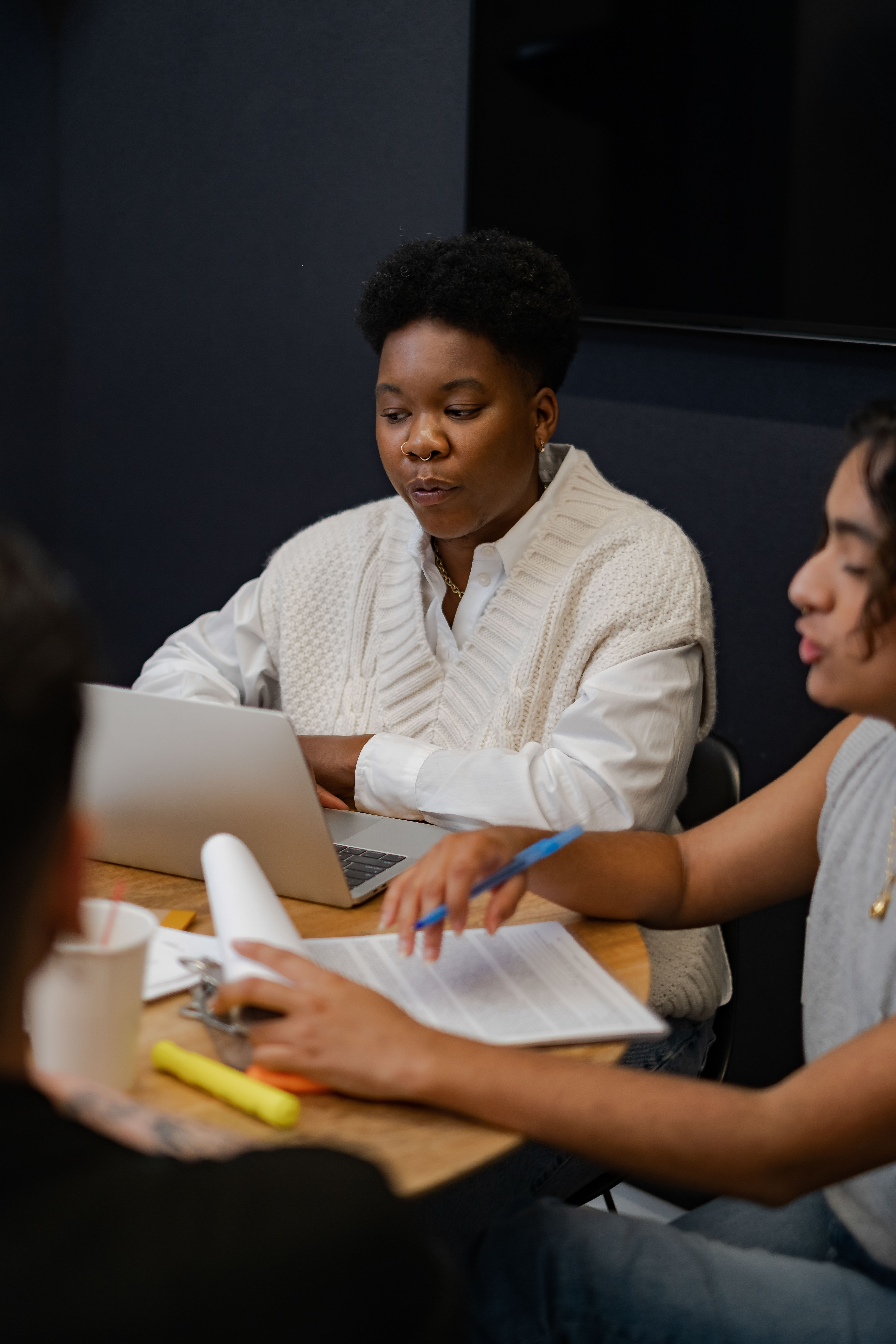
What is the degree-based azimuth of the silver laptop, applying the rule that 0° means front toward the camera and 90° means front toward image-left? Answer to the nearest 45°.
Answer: approximately 225°

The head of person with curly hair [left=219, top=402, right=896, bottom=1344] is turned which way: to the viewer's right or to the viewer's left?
to the viewer's left

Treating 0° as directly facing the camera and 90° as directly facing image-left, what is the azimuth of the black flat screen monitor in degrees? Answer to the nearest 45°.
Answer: approximately 0°

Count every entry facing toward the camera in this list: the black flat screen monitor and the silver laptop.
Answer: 1

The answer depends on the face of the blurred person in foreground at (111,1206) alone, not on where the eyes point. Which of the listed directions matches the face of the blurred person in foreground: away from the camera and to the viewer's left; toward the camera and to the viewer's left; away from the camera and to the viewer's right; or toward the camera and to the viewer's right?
away from the camera and to the viewer's right

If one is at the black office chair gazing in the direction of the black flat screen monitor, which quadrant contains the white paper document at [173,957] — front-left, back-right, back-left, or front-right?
back-left

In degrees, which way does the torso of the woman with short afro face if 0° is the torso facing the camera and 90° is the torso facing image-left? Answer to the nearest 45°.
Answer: approximately 45°
